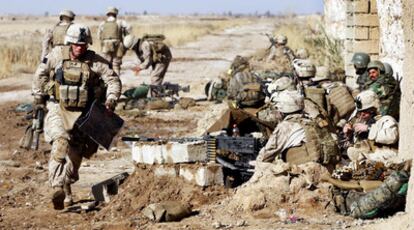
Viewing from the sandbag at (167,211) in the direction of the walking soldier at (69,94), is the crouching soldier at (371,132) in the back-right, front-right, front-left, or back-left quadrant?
back-right

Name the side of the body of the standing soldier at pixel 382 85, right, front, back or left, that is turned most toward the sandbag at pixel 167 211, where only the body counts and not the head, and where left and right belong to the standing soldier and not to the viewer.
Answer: front

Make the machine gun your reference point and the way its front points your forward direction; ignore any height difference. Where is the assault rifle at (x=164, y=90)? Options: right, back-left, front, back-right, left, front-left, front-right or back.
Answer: right

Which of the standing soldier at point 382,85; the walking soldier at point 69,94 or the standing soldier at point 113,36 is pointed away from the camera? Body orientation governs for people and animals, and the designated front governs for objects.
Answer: the standing soldier at point 113,36

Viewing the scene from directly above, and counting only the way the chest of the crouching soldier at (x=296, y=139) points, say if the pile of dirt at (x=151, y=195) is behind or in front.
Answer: in front

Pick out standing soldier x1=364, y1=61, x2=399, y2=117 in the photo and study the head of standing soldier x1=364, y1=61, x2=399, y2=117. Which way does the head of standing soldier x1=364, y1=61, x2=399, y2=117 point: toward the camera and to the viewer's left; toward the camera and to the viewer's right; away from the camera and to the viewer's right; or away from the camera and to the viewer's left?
toward the camera and to the viewer's left

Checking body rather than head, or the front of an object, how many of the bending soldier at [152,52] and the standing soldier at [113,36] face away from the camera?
1

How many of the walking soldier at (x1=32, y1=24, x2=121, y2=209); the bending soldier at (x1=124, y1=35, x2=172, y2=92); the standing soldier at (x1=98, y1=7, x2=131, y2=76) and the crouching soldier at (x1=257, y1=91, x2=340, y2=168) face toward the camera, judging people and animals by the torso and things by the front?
1

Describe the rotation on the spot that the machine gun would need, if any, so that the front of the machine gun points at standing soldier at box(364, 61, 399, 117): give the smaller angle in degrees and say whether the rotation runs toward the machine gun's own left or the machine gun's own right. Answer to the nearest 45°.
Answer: approximately 135° to the machine gun's own right

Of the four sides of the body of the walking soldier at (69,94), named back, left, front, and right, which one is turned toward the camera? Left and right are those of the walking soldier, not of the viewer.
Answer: front
